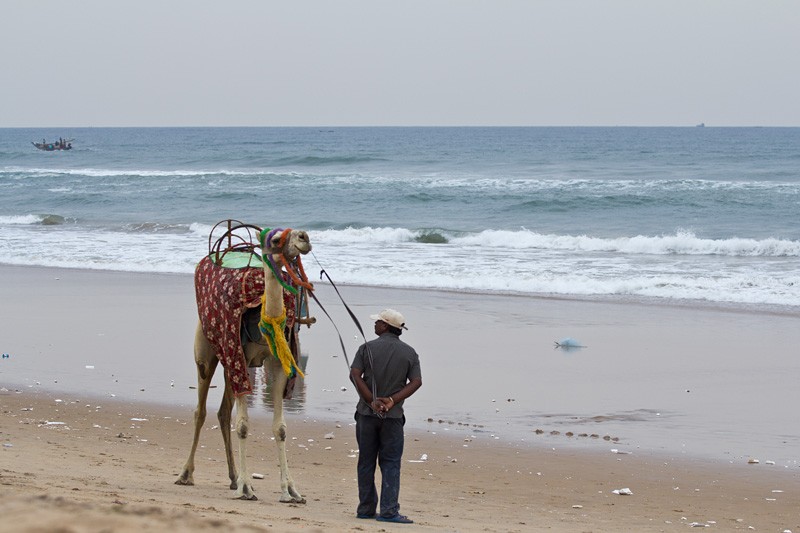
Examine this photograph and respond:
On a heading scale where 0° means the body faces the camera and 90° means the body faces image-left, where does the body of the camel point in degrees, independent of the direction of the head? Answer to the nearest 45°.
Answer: approximately 315°

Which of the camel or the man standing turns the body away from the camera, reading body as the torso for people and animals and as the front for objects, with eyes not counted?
the man standing

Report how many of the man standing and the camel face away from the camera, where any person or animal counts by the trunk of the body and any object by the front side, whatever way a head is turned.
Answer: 1

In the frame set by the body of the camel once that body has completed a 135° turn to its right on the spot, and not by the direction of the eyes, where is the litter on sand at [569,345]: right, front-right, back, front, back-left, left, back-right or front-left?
back-right

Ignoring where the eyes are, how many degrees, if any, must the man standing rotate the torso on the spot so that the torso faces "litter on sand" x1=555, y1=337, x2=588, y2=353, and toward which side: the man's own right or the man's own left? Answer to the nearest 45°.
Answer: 0° — they already face it

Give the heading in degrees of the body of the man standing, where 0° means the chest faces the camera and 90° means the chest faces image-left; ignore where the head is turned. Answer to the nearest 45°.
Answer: approximately 180°

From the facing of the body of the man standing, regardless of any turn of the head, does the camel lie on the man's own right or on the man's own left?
on the man's own left
